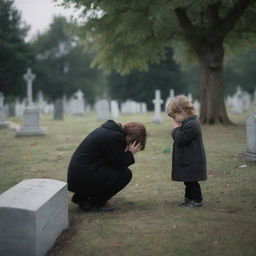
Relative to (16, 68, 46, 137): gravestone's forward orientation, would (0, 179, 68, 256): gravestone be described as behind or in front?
in front

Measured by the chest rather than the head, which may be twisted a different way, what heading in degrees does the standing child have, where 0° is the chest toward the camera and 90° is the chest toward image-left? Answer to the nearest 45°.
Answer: approximately 90°

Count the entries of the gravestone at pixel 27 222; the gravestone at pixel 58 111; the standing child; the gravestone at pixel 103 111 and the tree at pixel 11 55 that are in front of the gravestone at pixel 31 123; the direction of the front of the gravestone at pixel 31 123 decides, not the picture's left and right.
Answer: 2

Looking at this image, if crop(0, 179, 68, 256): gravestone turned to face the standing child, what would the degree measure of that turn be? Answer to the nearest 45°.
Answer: approximately 90° to its left

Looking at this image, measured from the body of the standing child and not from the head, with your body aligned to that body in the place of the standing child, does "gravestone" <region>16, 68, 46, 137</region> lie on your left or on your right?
on your right

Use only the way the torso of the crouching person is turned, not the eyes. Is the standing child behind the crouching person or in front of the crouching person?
in front

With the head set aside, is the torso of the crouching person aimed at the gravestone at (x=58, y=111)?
no

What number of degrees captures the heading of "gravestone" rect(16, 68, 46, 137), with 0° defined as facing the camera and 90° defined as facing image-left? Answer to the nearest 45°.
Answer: approximately 0°

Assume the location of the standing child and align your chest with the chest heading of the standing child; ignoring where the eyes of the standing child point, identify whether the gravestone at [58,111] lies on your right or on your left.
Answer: on your right

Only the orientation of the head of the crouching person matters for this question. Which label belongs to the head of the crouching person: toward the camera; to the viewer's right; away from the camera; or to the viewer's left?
to the viewer's right

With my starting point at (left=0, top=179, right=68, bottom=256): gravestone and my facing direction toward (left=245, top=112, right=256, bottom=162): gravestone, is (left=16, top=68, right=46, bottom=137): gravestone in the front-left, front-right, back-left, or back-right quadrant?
front-left

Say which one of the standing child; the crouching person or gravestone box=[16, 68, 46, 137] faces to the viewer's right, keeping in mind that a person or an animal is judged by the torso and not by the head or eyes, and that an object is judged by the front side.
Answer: the crouching person

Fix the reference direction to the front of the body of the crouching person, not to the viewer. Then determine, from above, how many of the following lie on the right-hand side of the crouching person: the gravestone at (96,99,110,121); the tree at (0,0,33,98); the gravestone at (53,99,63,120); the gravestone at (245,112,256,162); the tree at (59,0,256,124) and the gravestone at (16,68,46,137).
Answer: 0

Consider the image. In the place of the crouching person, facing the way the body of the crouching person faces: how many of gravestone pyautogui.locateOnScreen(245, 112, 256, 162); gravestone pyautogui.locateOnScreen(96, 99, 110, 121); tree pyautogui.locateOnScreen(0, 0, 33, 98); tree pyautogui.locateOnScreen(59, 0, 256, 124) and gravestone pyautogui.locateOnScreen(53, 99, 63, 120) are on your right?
0

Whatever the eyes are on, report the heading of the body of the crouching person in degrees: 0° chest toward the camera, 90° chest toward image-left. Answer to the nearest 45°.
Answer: approximately 270°

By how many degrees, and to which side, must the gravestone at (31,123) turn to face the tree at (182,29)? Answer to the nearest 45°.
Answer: approximately 90° to its left

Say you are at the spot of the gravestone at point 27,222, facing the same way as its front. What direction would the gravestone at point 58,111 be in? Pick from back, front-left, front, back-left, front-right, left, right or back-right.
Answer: back-left

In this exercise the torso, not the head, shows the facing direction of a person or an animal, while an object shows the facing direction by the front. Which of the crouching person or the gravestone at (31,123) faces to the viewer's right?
the crouching person

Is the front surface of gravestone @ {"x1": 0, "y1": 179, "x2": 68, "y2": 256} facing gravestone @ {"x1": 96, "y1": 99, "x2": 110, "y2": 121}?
no
